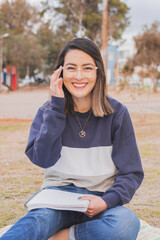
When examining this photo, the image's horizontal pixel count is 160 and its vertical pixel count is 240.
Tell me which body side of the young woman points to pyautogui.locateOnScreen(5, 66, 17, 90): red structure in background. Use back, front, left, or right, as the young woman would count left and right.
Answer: back

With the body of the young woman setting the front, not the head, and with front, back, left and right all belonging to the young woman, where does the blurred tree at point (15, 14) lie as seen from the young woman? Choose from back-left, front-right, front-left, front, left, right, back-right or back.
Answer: back

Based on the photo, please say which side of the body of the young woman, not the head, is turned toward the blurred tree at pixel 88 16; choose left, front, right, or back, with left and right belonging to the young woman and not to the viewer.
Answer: back

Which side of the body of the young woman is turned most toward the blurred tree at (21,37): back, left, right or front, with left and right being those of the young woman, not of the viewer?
back

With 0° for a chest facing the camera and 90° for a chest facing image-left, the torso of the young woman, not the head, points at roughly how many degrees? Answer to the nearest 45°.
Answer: approximately 0°

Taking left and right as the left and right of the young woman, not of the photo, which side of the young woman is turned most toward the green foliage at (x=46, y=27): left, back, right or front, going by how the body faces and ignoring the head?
back

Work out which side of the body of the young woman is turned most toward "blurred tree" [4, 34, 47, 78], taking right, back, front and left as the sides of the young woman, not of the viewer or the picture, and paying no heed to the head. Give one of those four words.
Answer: back
